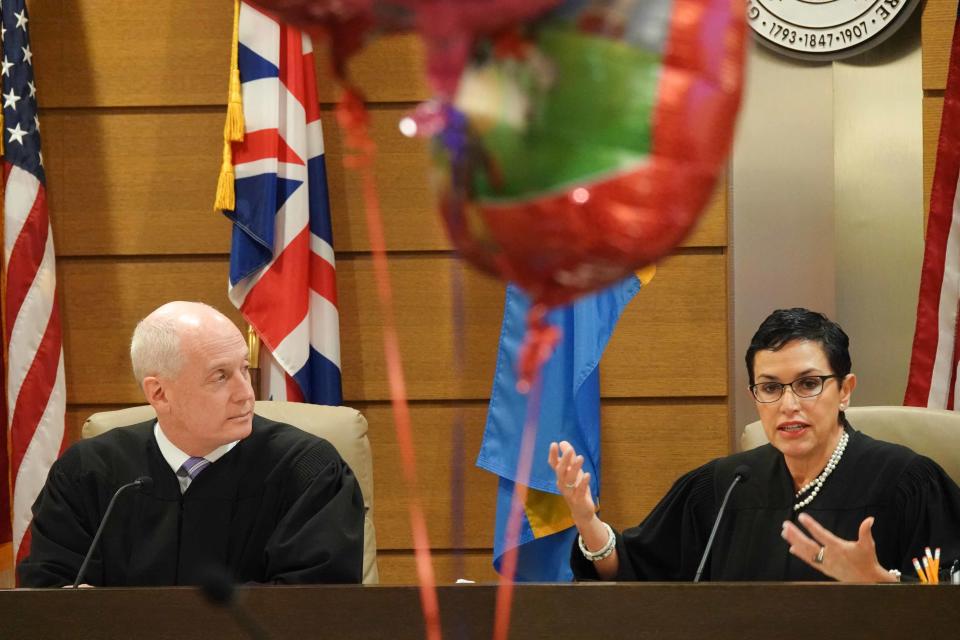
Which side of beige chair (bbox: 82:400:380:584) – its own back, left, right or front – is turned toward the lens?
front

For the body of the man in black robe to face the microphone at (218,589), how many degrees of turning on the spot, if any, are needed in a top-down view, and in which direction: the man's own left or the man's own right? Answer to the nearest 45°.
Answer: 0° — they already face it

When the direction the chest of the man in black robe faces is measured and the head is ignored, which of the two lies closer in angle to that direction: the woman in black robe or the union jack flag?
the woman in black robe

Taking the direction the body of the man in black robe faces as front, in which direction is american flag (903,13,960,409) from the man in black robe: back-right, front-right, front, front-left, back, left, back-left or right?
left

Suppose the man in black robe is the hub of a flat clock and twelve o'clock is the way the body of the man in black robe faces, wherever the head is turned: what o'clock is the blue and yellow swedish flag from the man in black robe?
The blue and yellow swedish flag is roughly at 8 o'clock from the man in black robe.

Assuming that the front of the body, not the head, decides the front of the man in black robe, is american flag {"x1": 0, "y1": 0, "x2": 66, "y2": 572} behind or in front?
behind

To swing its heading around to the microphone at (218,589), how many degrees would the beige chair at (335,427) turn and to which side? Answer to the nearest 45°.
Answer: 0° — it already faces it

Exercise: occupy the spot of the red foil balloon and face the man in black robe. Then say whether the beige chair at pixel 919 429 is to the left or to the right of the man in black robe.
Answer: right

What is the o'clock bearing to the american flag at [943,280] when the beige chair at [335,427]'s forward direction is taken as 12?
The american flag is roughly at 9 o'clock from the beige chair.

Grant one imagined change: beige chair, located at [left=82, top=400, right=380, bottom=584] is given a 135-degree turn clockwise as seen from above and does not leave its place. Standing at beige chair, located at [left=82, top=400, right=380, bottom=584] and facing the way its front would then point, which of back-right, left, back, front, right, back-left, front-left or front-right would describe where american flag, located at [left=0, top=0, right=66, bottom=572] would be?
front

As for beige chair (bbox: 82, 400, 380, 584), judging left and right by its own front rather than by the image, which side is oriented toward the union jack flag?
back

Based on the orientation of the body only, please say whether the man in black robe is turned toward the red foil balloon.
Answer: yes

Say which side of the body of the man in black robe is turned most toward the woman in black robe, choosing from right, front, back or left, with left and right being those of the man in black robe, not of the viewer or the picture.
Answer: left

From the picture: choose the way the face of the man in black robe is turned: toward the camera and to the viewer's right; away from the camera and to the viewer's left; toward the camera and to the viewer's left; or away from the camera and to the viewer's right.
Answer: toward the camera and to the viewer's right
